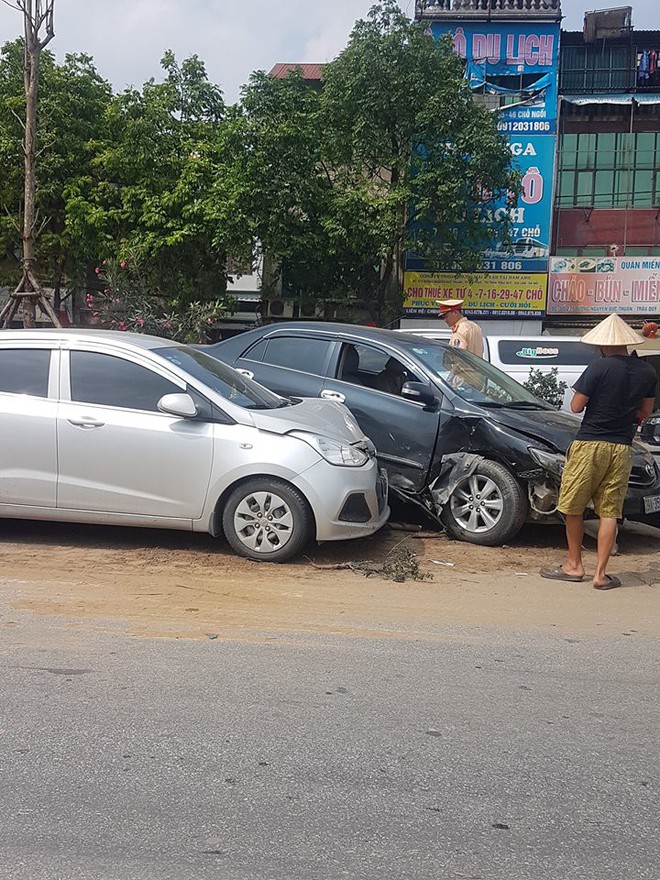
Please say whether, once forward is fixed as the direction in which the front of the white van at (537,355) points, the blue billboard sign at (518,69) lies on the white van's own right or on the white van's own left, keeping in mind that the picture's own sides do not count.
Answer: on the white van's own right

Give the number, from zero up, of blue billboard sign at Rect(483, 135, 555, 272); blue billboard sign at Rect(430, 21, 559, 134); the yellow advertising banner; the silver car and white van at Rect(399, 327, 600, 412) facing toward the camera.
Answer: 3

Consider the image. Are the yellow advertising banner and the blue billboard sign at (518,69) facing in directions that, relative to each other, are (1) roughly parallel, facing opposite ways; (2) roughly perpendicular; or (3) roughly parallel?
roughly parallel

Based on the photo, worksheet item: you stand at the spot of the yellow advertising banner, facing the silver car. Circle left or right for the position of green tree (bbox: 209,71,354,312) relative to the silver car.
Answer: right

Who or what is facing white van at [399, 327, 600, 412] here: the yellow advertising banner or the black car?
the yellow advertising banner

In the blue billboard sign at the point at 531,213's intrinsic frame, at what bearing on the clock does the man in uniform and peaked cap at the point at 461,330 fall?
The man in uniform and peaked cap is roughly at 12 o'clock from the blue billboard sign.

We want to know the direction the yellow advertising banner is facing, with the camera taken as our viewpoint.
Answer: facing the viewer

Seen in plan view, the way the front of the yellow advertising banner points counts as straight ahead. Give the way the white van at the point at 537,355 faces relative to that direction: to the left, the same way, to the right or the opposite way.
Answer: to the right

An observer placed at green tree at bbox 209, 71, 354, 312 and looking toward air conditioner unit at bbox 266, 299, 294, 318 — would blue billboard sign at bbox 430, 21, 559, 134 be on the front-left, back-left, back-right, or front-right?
front-right

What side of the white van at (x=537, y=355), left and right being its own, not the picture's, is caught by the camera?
left

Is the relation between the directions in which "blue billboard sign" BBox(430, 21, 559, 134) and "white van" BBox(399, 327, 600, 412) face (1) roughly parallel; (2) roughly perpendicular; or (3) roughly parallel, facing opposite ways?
roughly perpendicular

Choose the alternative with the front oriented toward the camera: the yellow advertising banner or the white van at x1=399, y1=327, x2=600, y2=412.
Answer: the yellow advertising banner

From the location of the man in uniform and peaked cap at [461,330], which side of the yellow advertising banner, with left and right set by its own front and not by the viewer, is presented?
front

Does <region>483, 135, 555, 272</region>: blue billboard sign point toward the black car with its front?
yes

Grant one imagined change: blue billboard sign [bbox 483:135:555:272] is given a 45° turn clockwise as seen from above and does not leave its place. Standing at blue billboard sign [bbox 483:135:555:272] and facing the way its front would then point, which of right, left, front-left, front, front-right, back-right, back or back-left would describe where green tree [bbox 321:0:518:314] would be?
front

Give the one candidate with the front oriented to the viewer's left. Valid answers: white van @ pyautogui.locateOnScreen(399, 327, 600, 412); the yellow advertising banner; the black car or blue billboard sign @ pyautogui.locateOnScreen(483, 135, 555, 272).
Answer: the white van

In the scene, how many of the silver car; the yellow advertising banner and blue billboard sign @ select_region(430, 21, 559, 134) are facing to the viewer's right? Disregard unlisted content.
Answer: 1

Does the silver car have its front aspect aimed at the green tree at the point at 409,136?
no

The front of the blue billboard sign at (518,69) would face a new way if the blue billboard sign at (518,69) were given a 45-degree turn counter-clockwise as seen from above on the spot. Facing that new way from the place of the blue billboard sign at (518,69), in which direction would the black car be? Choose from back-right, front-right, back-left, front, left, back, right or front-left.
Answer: front-right

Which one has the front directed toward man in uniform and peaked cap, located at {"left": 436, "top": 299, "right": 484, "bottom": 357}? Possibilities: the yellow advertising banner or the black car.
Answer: the yellow advertising banner

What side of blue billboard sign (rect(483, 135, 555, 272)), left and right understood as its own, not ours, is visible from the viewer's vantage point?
front
